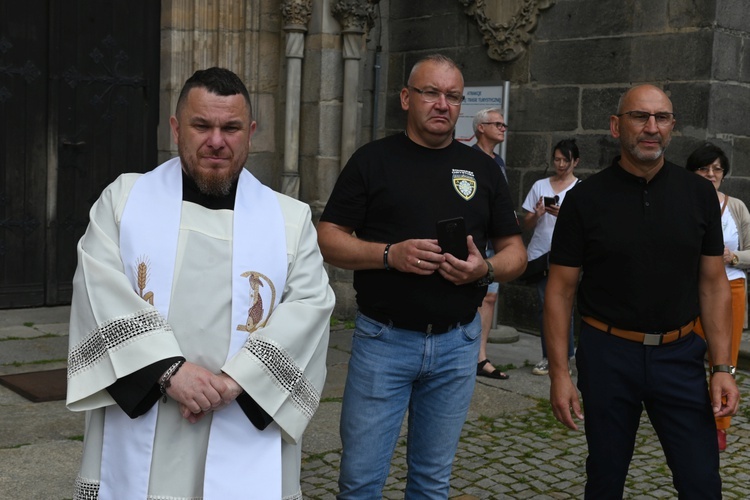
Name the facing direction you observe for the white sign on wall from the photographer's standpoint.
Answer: facing the viewer

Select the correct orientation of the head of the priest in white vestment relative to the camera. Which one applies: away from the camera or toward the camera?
toward the camera

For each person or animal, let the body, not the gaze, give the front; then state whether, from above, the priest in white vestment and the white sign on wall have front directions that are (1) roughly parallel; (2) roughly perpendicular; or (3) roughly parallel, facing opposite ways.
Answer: roughly parallel

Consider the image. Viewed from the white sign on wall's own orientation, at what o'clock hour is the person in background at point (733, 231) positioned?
The person in background is roughly at 11 o'clock from the white sign on wall.

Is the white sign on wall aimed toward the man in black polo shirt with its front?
yes

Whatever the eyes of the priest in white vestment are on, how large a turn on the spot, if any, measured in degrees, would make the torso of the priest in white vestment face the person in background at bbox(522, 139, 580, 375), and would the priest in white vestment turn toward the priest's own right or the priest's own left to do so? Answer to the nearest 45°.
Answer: approximately 135° to the priest's own left

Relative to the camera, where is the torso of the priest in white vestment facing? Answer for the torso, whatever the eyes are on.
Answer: toward the camera

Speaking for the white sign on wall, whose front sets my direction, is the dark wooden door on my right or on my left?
on my right

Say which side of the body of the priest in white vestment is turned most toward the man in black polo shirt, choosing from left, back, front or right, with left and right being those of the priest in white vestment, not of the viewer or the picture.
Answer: left

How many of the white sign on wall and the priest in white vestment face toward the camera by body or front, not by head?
2

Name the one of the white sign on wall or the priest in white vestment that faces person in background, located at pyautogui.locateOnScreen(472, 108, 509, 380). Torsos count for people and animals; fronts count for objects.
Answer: the white sign on wall

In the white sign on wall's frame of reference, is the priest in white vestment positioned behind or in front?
in front

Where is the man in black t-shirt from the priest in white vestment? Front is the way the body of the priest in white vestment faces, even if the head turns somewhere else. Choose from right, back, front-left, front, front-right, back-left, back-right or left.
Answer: back-left

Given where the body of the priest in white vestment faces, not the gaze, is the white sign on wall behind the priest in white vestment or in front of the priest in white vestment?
behind
